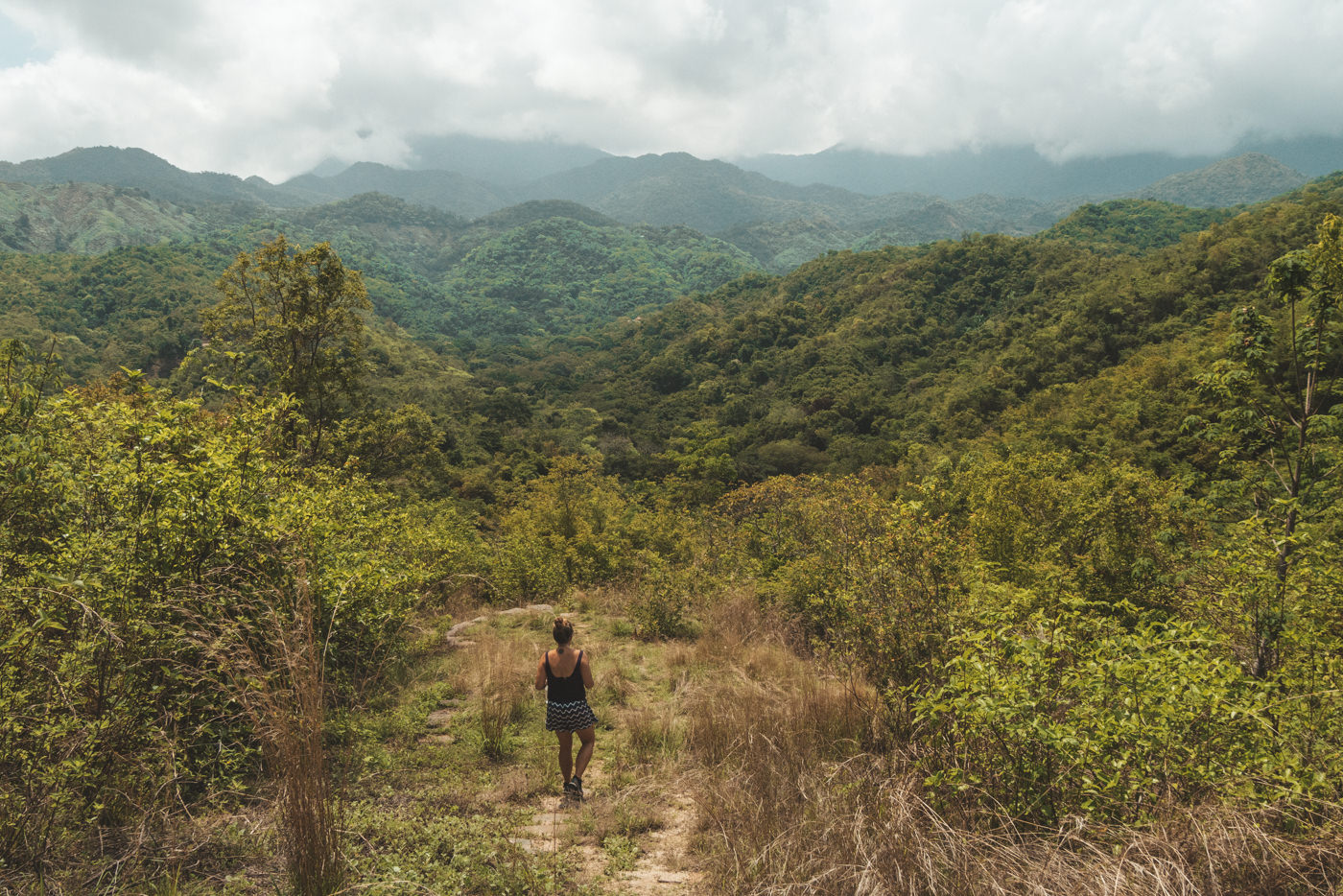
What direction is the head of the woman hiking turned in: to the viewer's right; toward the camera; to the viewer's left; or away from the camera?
away from the camera

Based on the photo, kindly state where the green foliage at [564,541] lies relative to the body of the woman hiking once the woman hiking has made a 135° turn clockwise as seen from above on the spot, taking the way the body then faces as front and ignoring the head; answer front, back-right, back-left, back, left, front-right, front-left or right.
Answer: back-left

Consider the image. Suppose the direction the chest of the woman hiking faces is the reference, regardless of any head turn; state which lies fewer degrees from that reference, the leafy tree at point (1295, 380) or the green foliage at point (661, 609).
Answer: the green foliage

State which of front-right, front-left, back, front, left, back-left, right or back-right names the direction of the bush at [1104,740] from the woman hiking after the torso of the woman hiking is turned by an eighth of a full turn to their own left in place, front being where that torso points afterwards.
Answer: back

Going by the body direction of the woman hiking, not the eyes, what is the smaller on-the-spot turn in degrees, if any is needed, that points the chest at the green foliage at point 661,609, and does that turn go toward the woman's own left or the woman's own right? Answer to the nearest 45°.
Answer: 0° — they already face it

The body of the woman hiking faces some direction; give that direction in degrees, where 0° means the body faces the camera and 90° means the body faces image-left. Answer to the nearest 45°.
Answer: approximately 180°

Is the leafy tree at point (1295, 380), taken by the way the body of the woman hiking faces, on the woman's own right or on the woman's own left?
on the woman's own right
